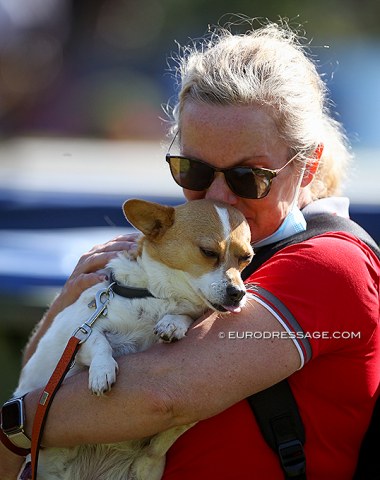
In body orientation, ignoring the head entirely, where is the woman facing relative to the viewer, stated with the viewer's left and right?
facing the viewer and to the left of the viewer

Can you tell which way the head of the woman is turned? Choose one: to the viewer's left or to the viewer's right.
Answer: to the viewer's left
